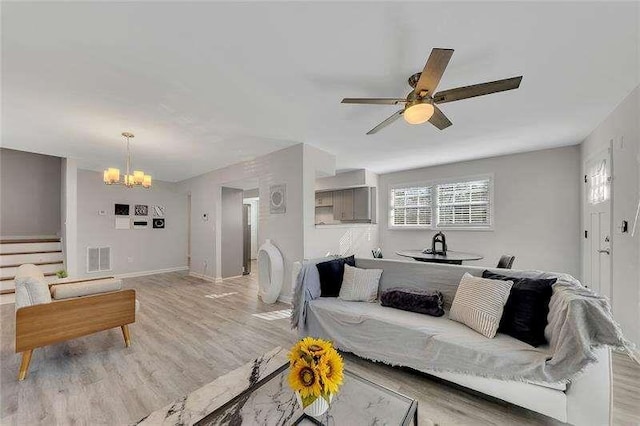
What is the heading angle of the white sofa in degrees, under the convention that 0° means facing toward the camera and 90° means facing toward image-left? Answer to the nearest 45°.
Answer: approximately 45°

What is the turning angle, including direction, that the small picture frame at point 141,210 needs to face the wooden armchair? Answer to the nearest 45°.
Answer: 0° — it already faces it

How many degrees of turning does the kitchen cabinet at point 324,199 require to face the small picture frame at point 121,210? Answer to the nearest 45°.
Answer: approximately 90° to its right

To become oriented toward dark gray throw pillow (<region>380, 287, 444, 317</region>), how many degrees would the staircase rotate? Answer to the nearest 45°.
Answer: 0° — it already faces it

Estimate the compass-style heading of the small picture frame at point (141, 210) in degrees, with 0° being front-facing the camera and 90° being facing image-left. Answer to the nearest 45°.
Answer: approximately 0°
